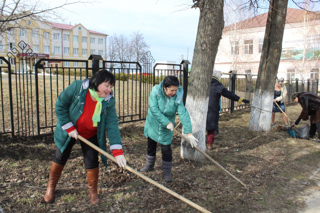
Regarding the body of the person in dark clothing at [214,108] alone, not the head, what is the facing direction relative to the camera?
to the viewer's right

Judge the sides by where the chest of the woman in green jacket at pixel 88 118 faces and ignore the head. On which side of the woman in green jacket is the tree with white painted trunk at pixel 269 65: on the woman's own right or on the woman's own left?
on the woman's own left

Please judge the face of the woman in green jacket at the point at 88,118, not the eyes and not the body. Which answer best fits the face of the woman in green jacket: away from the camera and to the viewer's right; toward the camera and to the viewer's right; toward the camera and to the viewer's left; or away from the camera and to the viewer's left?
toward the camera and to the viewer's right

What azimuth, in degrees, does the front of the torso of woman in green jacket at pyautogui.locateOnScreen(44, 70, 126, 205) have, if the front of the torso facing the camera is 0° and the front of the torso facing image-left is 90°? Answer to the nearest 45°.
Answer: approximately 315°

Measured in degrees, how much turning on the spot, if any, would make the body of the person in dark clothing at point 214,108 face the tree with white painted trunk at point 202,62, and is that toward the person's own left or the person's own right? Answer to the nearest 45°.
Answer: approximately 90° to the person's own right

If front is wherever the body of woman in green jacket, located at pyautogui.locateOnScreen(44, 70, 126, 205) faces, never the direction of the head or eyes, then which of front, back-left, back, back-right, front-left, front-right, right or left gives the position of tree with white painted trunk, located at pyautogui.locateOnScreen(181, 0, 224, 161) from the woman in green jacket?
left

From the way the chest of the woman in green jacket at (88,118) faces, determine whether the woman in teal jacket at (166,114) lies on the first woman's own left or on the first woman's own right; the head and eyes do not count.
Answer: on the first woman's own left

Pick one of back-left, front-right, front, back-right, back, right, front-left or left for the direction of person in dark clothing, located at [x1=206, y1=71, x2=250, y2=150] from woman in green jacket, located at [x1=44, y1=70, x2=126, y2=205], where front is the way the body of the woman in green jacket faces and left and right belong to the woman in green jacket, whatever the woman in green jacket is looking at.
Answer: left

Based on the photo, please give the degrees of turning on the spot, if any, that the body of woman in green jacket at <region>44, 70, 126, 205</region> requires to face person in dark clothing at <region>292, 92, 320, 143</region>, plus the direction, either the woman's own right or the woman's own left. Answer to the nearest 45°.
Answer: approximately 90° to the woman's own left
